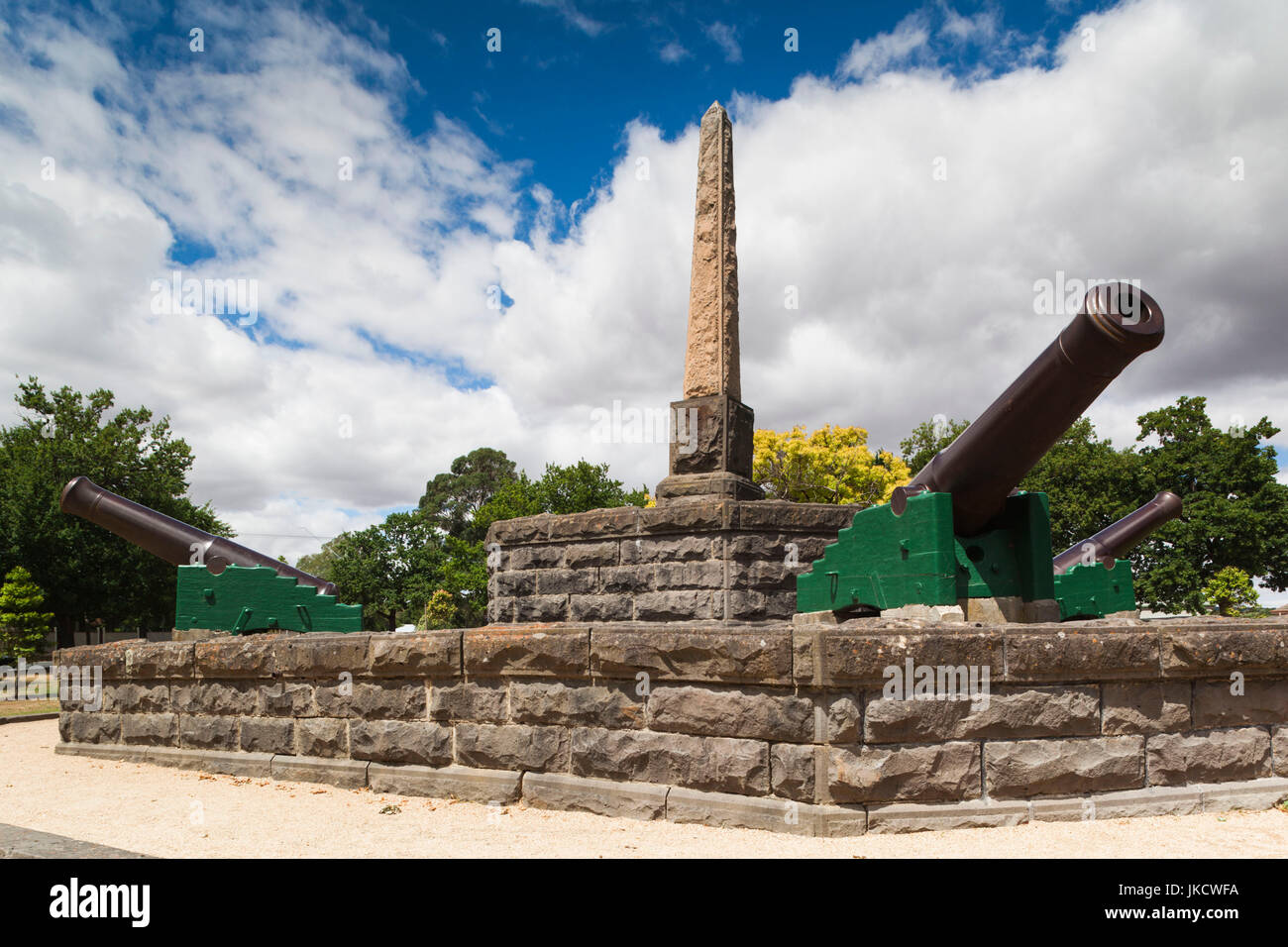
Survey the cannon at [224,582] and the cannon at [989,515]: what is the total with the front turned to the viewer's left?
1

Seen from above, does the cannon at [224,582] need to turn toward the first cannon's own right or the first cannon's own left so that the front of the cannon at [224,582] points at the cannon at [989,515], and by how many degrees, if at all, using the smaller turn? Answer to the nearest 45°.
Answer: approximately 135° to the first cannon's own left

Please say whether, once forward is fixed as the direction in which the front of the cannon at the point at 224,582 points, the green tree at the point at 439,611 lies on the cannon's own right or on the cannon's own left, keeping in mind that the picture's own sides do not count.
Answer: on the cannon's own right

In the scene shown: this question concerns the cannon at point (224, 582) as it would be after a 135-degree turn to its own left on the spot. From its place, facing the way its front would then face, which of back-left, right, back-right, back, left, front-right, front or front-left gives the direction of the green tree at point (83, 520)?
back-left

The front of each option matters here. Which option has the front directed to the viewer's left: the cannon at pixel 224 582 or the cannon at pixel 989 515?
the cannon at pixel 224 582

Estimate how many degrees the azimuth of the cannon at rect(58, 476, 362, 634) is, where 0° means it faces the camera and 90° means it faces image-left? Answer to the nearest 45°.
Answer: approximately 90°

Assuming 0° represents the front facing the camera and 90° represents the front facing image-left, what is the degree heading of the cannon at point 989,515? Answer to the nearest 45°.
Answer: approximately 315°

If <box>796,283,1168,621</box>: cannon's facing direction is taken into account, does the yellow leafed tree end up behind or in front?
behind

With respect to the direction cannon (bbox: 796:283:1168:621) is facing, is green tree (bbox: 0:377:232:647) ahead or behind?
behind
